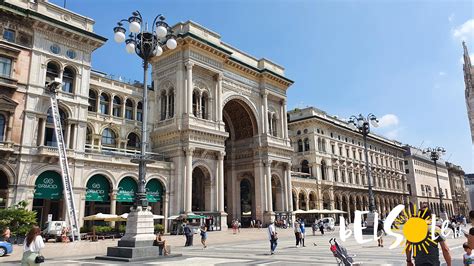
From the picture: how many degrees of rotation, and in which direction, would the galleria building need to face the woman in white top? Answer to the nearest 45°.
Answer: approximately 45° to its right

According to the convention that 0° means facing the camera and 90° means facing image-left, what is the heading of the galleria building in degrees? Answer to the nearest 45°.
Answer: approximately 315°

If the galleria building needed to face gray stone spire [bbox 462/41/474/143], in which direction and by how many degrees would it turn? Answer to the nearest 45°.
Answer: approximately 45° to its left

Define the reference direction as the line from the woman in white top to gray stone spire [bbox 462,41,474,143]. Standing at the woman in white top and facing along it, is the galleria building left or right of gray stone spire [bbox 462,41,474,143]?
left

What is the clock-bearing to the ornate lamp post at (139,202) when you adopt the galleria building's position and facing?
The ornate lamp post is roughly at 1 o'clock from the galleria building.

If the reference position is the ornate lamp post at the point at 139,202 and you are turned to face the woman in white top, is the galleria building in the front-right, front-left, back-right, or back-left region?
back-right
